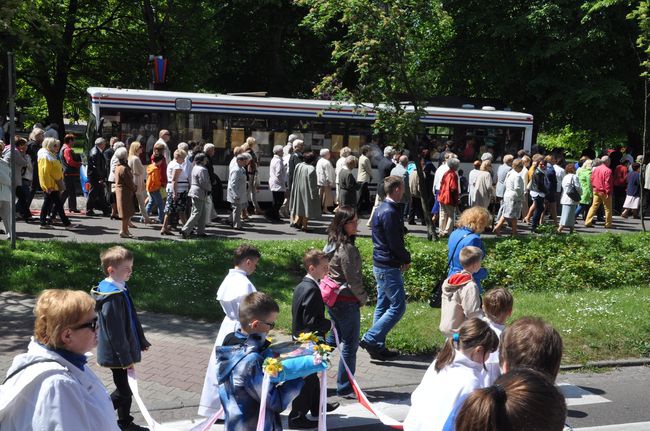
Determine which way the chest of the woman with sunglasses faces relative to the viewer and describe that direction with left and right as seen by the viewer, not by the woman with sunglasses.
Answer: facing to the right of the viewer

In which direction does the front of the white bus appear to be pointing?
to the viewer's left

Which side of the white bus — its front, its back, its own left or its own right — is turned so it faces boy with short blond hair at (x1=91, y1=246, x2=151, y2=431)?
left

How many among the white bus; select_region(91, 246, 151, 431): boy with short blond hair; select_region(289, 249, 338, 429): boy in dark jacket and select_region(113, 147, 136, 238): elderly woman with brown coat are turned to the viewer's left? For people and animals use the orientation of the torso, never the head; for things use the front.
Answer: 1

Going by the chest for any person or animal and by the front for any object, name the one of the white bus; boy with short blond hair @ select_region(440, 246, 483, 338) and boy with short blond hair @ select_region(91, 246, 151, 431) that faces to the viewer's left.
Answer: the white bus

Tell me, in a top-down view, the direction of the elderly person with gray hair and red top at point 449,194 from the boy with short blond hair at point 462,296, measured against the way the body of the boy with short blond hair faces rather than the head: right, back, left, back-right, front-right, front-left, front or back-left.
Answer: front-left

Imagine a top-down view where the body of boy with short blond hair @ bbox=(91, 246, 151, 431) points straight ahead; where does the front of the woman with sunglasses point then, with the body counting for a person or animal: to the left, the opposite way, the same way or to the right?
the same way

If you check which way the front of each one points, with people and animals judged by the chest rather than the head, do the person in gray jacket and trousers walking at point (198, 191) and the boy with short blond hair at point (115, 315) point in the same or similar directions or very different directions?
same or similar directions
